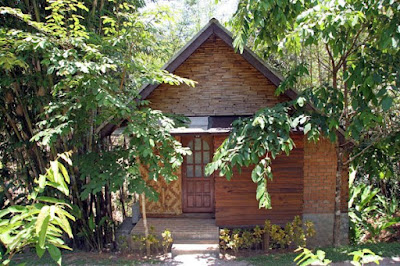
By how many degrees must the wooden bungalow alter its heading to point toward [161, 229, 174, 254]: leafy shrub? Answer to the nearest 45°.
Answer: approximately 45° to its right

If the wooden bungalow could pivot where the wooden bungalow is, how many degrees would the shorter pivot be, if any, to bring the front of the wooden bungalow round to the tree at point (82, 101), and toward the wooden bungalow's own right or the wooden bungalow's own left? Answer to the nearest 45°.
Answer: approximately 45° to the wooden bungalow's own right

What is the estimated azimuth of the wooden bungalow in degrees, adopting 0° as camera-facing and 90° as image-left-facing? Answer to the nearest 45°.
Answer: approximately 0°

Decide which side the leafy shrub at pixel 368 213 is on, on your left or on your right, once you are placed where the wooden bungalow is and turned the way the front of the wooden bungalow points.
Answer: on your left

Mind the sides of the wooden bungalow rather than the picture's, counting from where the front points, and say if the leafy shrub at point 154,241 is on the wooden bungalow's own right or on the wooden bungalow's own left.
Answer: on the wooden bungalow's own right
